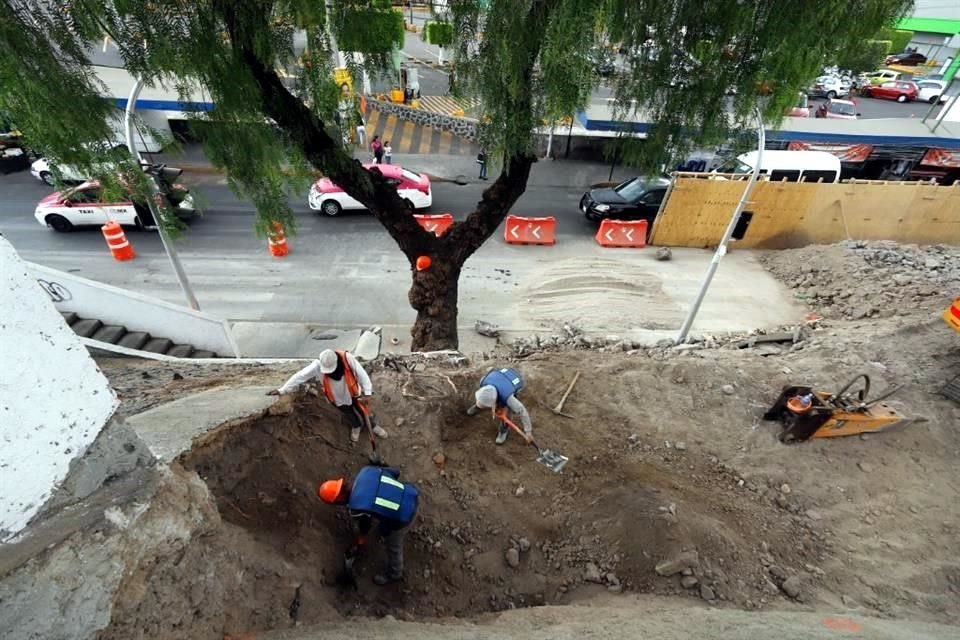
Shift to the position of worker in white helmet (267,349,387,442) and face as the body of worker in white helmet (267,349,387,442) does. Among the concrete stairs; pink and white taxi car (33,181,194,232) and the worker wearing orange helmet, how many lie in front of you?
1

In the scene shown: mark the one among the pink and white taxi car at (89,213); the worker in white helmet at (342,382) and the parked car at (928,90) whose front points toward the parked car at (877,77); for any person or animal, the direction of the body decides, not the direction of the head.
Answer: the parked car at (928,90)

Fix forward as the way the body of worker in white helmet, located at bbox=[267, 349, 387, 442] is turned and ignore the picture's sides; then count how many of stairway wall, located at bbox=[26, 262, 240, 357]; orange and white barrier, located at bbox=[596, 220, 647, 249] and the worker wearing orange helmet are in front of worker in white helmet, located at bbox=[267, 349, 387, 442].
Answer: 1

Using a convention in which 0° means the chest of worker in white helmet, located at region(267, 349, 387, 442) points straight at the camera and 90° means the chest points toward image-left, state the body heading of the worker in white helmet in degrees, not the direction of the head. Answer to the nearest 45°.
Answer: approximately 0°

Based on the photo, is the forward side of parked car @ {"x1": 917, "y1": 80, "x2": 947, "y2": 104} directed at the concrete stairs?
no

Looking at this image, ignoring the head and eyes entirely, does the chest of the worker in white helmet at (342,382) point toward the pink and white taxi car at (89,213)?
no

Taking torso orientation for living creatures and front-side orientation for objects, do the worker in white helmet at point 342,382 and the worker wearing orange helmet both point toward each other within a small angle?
no

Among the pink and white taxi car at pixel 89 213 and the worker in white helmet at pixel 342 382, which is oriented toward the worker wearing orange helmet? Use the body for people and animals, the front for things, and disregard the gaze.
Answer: the worker in white helmet

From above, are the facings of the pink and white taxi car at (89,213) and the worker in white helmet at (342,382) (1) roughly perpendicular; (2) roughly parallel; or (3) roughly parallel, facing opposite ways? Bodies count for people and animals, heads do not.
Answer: roughly perpendicular

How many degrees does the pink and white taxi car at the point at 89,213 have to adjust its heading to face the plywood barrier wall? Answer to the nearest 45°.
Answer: approximately 135° to its left

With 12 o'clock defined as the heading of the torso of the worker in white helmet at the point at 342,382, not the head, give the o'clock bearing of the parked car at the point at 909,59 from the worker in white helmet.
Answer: The parked car is roughly at 8 o'clock from the worker in white helmet.

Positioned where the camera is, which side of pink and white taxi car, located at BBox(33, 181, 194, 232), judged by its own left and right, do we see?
left

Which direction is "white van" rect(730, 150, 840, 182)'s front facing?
to the viewer's left

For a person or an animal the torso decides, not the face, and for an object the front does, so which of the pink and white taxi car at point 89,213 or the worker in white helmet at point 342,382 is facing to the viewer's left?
the pink and white taxi car

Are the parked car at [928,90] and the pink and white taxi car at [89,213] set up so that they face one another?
no

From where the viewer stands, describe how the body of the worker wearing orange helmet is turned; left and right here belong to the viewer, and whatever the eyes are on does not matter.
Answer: facing to the left of the viewer
